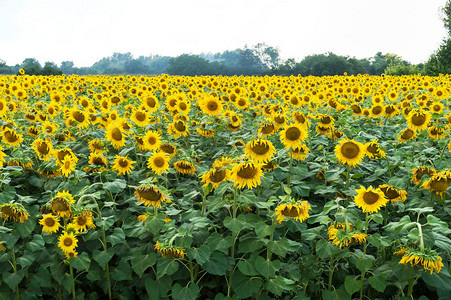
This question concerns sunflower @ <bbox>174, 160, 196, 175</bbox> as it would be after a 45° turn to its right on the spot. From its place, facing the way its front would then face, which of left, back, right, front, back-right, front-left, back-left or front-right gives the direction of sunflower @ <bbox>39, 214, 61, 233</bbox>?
front

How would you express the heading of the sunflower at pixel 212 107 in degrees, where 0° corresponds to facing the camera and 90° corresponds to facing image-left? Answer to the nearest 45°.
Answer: approximately 0°

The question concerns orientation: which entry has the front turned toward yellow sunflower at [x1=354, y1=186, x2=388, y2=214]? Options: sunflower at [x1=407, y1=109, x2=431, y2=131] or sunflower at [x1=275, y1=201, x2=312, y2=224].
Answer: sunflower at [x1=407, y1=109, x2=431, y2=131]

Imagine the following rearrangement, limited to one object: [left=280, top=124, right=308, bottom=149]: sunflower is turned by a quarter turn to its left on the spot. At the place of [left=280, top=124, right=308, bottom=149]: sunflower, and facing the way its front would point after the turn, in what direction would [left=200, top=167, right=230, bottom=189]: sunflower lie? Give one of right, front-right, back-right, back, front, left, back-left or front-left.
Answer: back-right

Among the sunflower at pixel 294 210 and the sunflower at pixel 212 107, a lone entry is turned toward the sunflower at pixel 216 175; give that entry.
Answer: the sunflower at pixel 212 107

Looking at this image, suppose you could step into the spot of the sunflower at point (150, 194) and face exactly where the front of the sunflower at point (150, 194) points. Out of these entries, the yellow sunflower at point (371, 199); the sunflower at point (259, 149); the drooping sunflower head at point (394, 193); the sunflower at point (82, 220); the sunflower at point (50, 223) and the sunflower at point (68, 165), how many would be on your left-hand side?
3

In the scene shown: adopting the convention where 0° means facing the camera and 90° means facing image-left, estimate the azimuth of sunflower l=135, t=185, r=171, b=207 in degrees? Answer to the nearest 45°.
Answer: approximately 0°

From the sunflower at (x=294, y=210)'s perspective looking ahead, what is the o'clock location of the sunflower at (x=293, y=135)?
the sunflower at (x=293, y=135) is roughly at 6 o'clock from the sunflower at (x=294, y=210).

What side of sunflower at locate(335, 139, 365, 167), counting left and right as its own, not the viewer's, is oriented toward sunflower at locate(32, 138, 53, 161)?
right
